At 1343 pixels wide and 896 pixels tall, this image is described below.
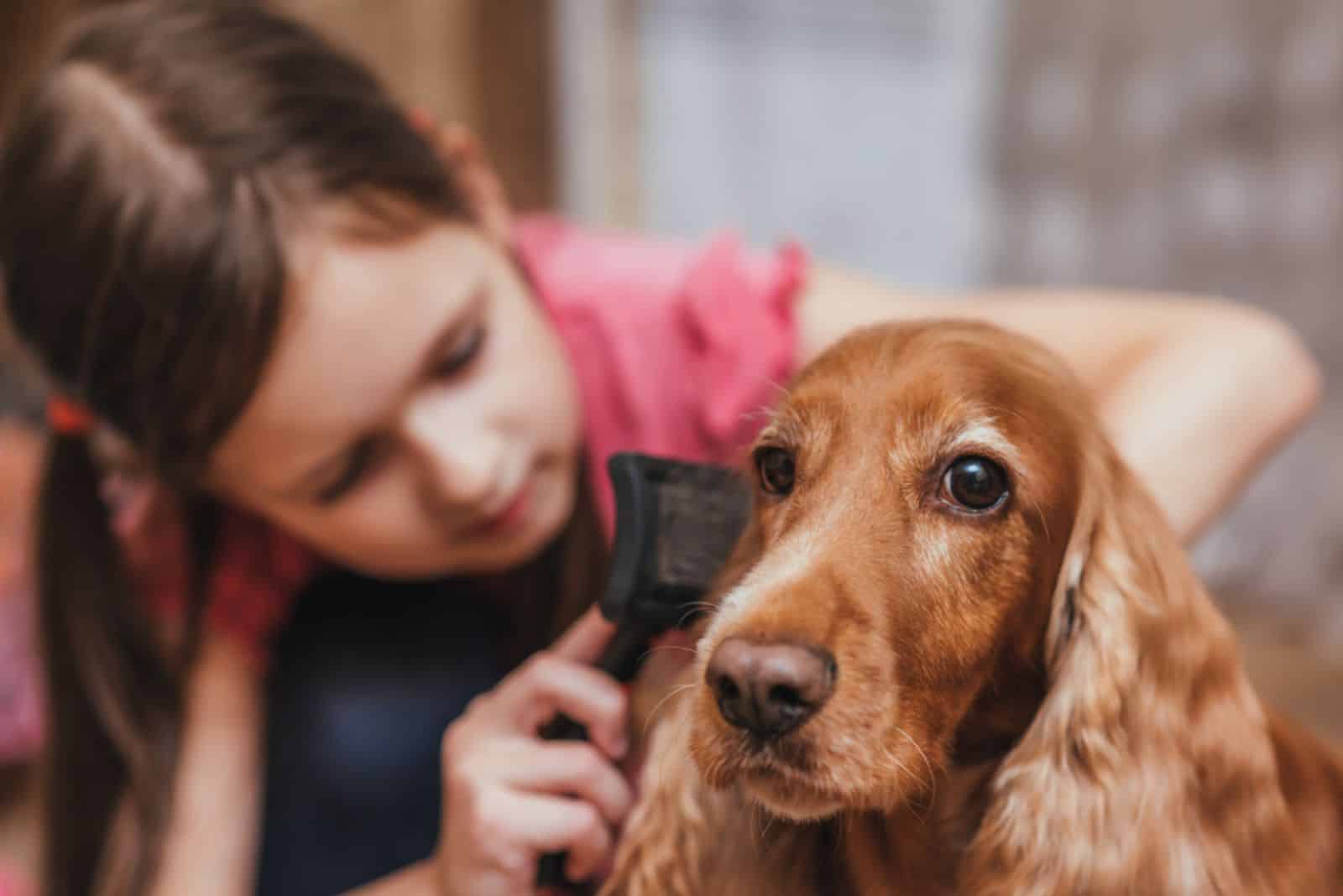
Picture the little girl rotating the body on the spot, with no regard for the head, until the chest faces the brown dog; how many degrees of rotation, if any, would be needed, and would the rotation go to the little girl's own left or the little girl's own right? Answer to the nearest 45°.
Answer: approximately 45° to the little girl's own left

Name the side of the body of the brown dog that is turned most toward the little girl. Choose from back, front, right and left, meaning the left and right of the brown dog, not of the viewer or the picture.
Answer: right

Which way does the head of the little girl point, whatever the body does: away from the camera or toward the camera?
toward the camera

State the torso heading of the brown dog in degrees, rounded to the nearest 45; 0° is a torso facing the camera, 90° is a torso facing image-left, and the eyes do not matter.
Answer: approximately 45°
